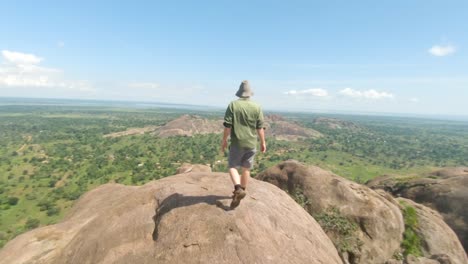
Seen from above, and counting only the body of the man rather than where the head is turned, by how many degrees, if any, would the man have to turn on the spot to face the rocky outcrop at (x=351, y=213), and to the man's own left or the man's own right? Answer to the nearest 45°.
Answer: approximately 45° to the man's own right

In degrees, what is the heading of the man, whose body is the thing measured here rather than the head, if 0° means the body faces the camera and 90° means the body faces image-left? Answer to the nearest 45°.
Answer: approximately 180°

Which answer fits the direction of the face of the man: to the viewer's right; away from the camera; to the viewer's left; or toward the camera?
away from the camera
